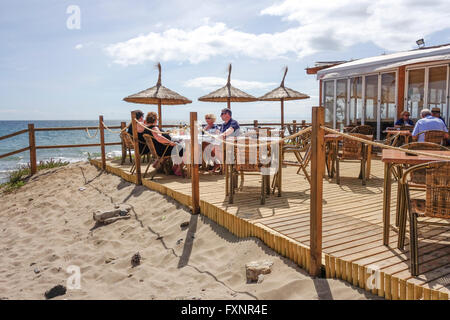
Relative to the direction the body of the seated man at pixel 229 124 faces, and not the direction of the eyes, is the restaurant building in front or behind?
behind

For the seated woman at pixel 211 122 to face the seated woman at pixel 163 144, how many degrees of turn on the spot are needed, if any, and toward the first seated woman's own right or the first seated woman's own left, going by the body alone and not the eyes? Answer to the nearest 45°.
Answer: approximately 45° to the first seated woman's own right

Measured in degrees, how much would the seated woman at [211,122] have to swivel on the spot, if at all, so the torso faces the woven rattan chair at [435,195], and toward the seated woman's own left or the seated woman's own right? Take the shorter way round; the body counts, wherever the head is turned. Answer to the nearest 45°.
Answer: approximately 45° to the seated woman's own left

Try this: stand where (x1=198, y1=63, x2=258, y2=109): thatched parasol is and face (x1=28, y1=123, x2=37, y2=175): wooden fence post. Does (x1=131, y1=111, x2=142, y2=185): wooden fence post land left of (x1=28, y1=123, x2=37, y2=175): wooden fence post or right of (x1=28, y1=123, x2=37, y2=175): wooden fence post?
left
